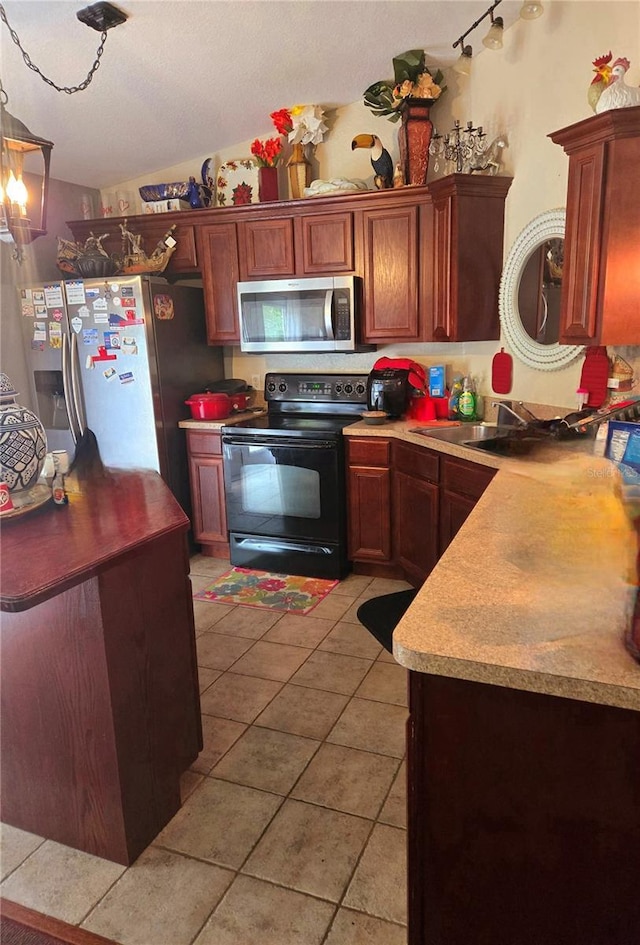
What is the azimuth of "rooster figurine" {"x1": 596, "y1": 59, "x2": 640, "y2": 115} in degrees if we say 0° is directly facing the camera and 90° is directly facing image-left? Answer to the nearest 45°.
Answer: approximately 90°

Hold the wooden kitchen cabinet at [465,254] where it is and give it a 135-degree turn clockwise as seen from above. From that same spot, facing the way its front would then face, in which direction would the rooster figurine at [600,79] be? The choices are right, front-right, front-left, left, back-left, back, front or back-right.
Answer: back-right

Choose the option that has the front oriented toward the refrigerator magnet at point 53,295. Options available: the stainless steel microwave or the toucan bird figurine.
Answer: the toucan bird figurine

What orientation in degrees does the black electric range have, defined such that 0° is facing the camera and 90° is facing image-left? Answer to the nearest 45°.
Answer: approximately 0°

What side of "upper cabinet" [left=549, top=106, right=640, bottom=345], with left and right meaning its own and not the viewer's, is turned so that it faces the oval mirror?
right

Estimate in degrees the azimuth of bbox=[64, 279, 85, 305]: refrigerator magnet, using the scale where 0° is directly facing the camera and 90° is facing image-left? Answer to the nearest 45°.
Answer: approximately 0°
